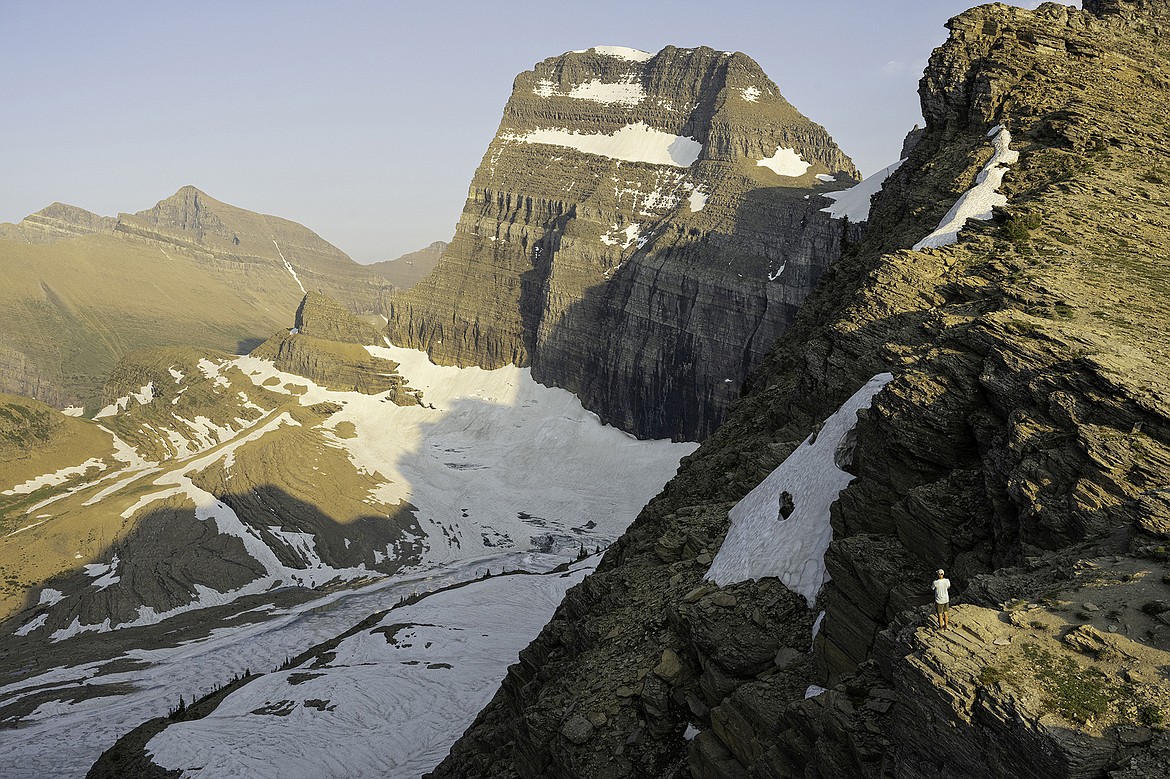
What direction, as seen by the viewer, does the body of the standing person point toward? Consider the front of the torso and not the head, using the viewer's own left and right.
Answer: facing away from the viewer
